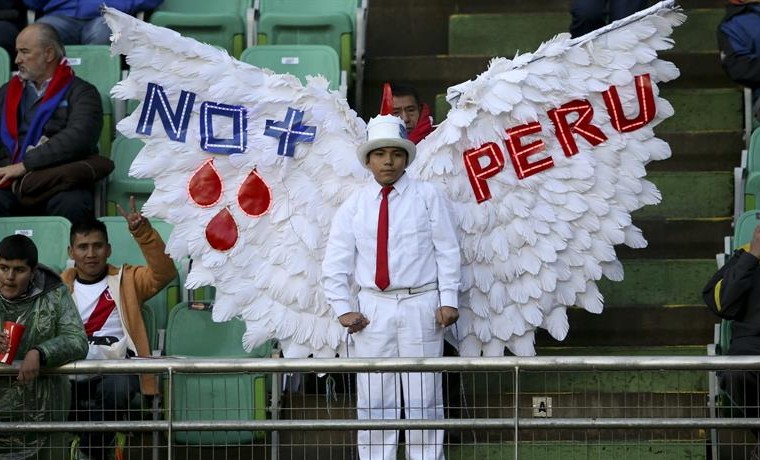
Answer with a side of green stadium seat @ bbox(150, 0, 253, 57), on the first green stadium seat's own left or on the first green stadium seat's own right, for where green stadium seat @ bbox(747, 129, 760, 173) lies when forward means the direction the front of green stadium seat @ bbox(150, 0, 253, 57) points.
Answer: on the first green stadium seat's own left

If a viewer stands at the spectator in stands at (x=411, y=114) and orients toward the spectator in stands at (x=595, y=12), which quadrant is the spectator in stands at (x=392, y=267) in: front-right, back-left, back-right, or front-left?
back-right

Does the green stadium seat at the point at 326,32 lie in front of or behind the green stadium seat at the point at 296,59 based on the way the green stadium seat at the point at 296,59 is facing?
behind

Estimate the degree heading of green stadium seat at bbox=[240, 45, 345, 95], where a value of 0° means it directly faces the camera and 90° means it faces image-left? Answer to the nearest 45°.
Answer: approximately 0°

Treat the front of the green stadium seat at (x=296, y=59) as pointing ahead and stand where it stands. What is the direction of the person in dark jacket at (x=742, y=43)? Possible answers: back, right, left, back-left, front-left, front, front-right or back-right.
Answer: left

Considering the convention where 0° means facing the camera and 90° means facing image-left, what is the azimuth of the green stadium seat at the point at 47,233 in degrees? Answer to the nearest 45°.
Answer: approximately 0°
